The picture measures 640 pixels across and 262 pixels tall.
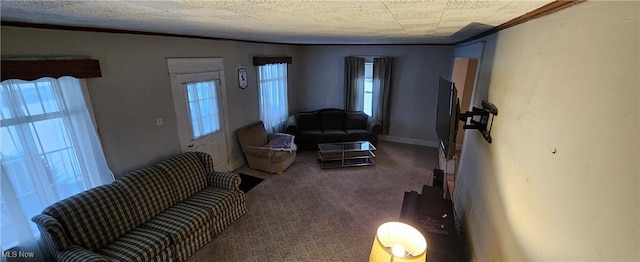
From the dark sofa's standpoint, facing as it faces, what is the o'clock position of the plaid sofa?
The plaid sofa is roughly at 1 o'clock from the dark sofa.

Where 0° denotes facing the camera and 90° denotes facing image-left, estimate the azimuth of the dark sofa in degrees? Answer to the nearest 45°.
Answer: approximately 0°

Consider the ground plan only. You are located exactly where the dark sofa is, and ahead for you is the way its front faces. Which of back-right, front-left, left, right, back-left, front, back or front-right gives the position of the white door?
front-right

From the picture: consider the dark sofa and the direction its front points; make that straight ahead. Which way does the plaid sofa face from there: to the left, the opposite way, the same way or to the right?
to the left

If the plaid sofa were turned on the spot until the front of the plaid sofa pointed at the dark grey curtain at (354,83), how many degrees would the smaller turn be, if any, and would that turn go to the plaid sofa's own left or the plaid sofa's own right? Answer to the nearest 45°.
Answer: approximately 45° to the plaid sofa's own left

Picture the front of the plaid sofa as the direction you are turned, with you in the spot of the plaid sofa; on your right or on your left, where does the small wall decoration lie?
on your left

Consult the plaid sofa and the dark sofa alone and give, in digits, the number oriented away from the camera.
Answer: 0

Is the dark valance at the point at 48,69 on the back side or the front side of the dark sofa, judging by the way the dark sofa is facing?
on the front side

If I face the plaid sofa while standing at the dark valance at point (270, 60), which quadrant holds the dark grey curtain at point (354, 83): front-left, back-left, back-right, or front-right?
back-left
